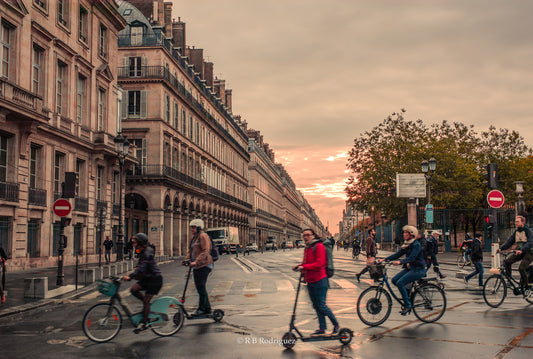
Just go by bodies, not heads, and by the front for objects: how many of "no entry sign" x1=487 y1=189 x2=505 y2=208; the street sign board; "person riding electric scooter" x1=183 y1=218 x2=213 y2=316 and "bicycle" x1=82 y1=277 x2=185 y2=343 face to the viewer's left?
2

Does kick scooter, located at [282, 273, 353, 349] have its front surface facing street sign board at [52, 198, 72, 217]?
no

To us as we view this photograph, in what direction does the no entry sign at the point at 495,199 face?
facing the viewer

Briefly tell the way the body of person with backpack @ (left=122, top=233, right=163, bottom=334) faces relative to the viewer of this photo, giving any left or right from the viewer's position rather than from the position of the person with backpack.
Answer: facing to the left of the viewer

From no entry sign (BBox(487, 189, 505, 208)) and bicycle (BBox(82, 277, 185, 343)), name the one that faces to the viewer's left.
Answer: the bicycle

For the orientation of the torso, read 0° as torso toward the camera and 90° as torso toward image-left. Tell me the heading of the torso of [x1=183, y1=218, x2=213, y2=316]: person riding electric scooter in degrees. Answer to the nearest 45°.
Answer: approximately 90°

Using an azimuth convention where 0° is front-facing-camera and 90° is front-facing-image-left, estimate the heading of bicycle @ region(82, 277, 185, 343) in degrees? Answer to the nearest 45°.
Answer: approximately 90°

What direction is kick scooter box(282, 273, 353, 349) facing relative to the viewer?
to the viewer's left

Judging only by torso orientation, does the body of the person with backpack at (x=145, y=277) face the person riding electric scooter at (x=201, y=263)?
no

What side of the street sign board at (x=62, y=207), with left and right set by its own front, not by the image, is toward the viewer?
front

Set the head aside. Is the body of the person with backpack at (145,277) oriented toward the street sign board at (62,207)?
no

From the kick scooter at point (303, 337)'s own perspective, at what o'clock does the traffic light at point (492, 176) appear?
The traffic light is roughly at 4 o'clock from the kick scooter.

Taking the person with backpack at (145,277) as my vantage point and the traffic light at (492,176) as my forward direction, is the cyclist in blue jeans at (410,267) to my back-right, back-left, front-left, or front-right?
front-right
